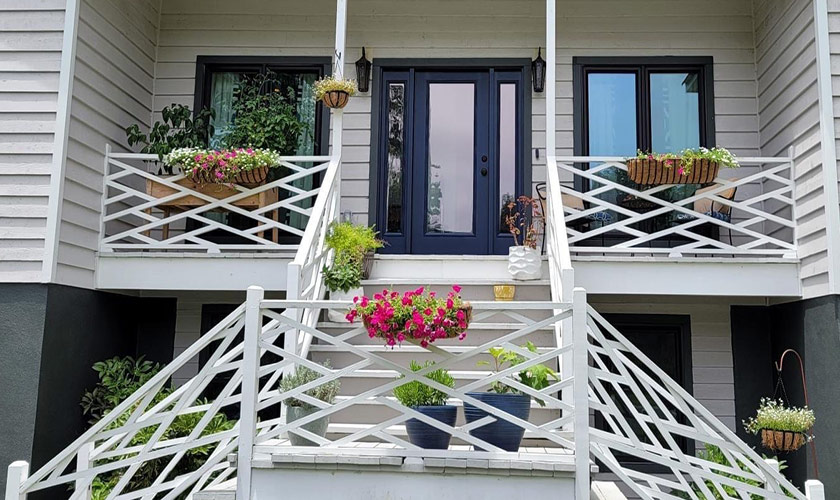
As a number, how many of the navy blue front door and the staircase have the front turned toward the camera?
2

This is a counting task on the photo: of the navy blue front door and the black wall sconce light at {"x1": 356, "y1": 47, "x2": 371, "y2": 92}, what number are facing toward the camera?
2

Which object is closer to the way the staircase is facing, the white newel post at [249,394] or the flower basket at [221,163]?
the white newel post

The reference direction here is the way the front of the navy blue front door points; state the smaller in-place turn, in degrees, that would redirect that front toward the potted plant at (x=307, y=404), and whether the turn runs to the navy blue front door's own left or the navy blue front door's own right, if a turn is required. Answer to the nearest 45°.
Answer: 0° — it already faces it

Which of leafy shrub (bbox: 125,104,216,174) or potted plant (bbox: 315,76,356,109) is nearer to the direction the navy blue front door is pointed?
the potted plant

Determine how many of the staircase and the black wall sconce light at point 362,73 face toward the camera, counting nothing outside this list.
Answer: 2
